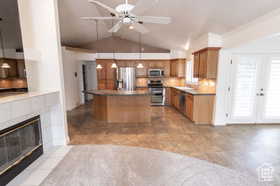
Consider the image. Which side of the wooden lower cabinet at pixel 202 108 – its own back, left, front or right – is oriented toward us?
left

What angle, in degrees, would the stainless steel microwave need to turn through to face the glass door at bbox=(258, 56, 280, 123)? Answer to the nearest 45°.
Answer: approximately 45° to its left

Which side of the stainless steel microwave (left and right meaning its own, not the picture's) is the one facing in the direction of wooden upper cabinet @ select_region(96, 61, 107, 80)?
right

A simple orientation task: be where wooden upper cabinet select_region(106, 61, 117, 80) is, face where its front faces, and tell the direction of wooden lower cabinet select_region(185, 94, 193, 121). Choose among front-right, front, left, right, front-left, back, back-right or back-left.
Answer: front-left

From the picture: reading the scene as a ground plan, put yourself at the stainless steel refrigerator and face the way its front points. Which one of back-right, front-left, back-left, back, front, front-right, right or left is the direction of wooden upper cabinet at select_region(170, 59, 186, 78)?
left

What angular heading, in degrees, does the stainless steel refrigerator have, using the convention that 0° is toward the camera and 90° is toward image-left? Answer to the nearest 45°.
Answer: approximately 0°

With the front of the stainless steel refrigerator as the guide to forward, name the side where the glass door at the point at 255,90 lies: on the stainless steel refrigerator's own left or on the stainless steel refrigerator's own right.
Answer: on the stainless steel refrigerator's own left
